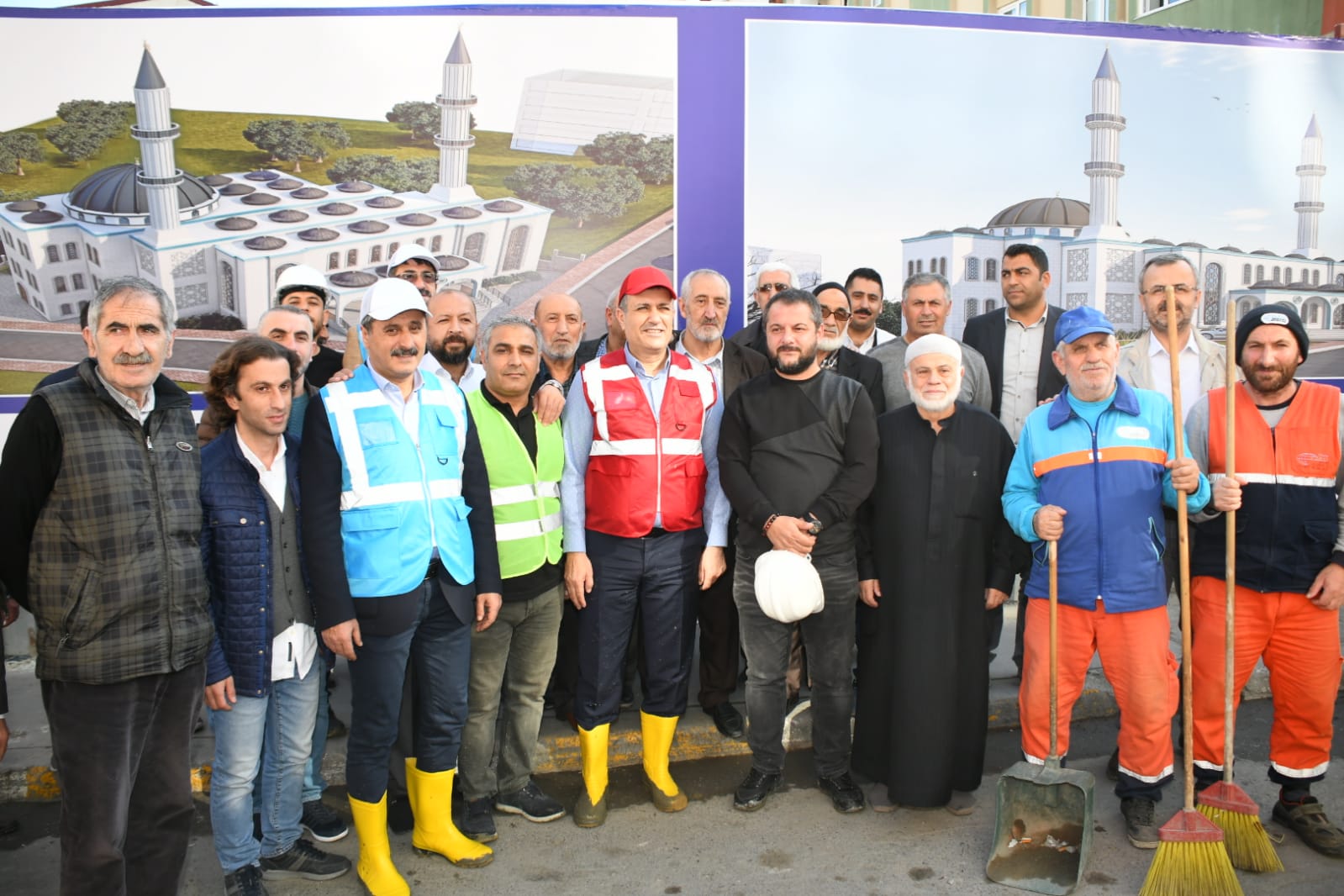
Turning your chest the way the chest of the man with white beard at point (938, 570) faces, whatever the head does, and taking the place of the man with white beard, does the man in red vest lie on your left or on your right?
on your right

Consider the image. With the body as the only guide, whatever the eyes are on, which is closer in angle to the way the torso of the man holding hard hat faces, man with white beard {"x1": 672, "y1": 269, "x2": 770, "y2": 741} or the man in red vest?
the man in red vest

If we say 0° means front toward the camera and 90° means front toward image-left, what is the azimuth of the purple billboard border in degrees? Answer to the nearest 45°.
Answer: approximately 0°
